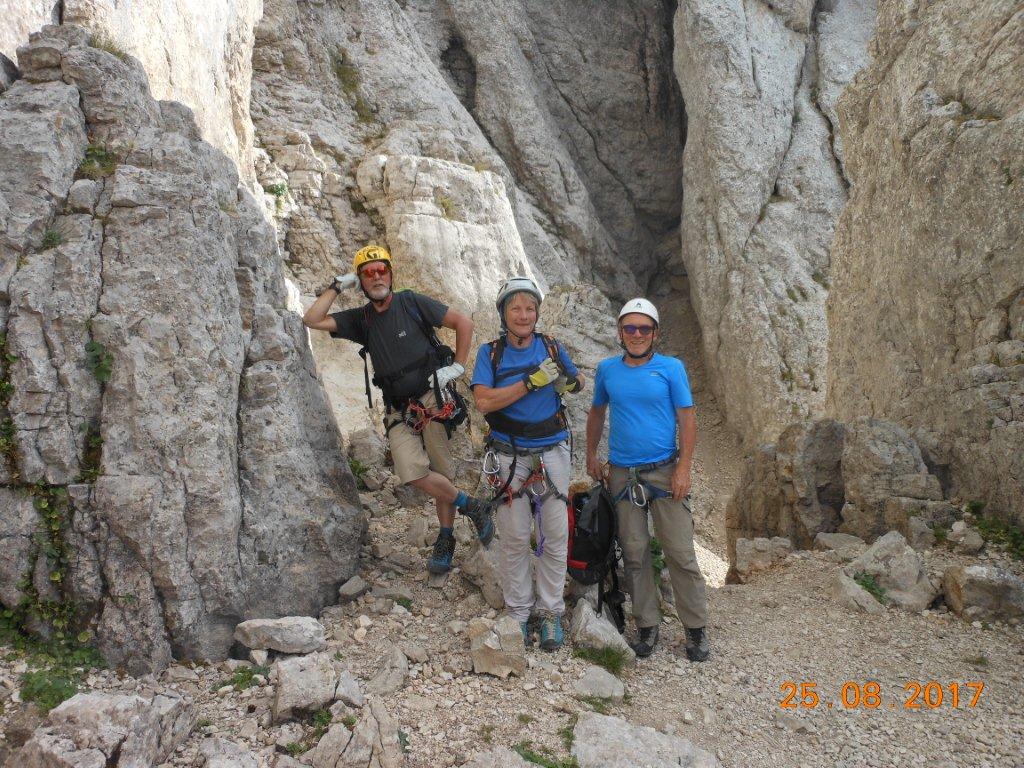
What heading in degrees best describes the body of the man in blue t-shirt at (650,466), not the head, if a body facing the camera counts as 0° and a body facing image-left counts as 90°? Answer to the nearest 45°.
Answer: approximately 0°

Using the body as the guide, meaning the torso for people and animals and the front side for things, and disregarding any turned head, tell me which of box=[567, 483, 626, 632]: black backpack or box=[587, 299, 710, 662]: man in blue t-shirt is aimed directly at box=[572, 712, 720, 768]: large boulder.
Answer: the man in blue t-shirt

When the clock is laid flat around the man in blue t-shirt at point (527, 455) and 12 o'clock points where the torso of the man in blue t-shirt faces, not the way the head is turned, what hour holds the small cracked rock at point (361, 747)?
The small cracked rock is roughly at 1 o'clock from the man in blue t-shirt.

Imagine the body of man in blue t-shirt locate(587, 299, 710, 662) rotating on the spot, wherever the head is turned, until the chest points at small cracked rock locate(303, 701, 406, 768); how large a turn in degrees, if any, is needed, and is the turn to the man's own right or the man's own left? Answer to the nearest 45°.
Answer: approximately 45° to the man's own right
